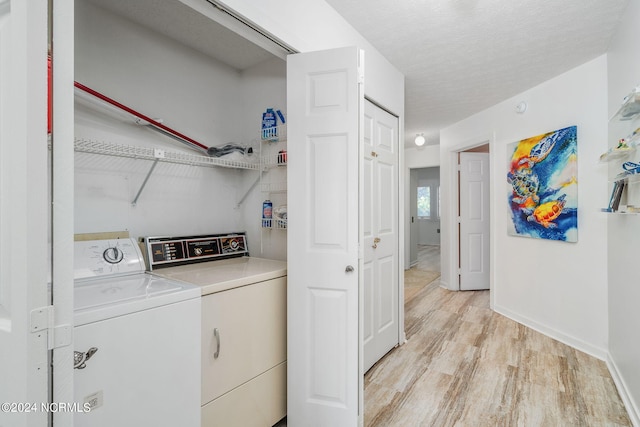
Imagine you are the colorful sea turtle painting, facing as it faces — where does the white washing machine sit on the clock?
The white washing machine is roughly at 11 o'clock from the colorful sea turtle painting.

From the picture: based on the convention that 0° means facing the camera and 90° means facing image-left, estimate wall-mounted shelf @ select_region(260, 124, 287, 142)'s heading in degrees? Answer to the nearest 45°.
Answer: approximately 45°

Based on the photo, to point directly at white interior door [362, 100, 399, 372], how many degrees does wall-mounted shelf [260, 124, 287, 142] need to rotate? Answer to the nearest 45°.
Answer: approximately 135° to its left

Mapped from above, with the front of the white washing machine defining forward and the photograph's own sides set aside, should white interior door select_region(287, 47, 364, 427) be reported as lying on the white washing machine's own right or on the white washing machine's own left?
on the white washing machine's own left

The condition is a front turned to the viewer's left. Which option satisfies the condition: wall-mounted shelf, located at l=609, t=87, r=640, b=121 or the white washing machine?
the wall-mounted shelf

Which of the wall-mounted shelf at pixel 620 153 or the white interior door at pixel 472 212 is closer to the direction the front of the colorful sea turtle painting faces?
the wall-mounted shelf

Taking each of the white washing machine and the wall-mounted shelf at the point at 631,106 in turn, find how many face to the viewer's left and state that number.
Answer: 1

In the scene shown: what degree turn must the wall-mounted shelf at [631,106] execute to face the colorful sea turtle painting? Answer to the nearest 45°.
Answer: approximately 45° to its right

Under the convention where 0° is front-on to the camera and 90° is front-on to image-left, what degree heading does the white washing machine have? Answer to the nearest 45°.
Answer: approximately 315°

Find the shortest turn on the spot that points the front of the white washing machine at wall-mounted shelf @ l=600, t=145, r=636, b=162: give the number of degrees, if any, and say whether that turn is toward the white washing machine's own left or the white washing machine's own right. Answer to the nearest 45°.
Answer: approximately 45° to the white washing machine's own left

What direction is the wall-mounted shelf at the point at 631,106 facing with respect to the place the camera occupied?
facing to the left of the viewer

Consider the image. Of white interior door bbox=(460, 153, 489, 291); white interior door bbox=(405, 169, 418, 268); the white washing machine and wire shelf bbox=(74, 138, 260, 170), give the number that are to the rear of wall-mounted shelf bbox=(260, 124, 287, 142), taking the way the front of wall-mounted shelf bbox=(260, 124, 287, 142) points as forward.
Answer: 2

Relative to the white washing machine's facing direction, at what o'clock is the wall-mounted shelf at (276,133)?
The wall-mounted shelf is roughly at 9 o'clock from the white washing machine.

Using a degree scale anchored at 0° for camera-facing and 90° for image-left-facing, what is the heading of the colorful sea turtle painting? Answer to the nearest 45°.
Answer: approximately 45°
